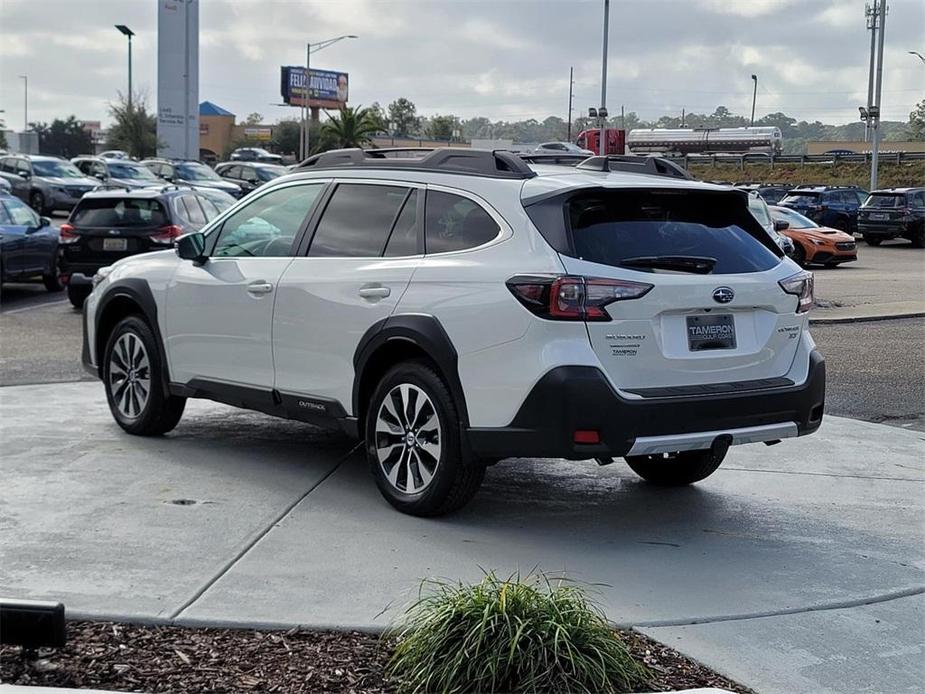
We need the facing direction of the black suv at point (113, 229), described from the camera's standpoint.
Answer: facing away from the viewer and to the right of the viewer

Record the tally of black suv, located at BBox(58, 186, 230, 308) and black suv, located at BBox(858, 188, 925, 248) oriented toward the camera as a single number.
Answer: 0

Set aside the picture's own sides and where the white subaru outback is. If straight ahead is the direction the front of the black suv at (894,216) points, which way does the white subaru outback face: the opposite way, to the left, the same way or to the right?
to the left

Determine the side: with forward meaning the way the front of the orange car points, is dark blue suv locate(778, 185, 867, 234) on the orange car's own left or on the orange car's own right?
on the orange car's own left

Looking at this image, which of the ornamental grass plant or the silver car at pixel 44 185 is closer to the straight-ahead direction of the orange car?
the ornamental grass plant

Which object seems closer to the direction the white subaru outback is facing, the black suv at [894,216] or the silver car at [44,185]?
the silver car

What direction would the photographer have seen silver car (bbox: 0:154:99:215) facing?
facing the viewer and to the right of the viewer

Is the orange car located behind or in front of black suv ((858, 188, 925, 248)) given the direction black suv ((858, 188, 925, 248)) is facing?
behind

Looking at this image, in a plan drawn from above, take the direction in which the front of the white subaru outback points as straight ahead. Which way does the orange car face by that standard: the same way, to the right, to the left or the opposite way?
the opposite way

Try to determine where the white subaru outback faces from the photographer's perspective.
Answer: facing away from the viewer and to the left of the viewer

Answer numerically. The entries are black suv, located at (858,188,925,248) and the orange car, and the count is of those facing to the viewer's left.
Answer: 0

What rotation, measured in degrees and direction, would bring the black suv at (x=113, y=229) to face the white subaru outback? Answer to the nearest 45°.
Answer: approximately 135° to its right

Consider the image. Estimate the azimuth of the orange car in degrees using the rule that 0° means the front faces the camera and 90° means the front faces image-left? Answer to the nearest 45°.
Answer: approximately 315°

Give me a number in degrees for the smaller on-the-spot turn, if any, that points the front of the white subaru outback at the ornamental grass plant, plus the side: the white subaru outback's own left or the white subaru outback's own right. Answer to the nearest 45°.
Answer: approximately 135° to the white subaru outback's own left

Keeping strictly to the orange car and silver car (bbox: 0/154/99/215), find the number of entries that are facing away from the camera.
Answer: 0
